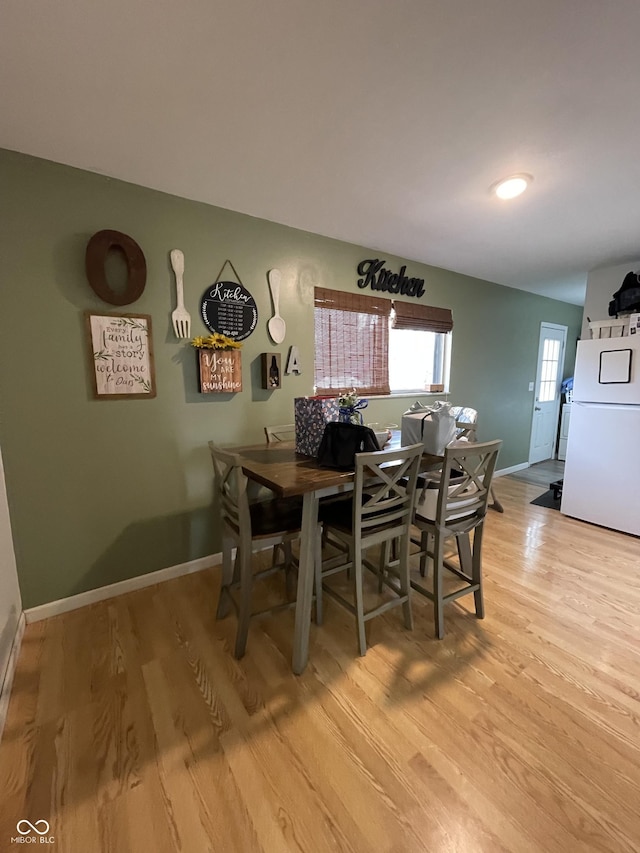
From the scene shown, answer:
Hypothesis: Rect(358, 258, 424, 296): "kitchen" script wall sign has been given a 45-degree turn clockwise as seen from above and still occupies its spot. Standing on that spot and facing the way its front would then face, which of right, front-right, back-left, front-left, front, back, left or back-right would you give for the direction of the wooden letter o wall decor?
front-right

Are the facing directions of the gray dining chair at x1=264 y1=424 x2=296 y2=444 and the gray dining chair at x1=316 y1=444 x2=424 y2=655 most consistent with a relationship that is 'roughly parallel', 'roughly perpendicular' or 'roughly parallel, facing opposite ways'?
roughly parallel, facing opposite ways

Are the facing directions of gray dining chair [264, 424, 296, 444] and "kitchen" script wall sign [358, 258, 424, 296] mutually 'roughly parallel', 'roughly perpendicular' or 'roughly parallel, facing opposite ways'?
roughly parallel

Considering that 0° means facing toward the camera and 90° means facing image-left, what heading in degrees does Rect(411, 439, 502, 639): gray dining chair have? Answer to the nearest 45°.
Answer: approximately 135°

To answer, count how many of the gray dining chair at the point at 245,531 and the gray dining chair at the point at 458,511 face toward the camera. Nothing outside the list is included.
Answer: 0

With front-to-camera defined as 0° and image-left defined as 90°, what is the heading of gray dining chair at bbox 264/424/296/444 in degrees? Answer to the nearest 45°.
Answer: approximately 315°

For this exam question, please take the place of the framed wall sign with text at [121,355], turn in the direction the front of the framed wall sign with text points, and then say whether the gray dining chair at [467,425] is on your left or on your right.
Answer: on your left

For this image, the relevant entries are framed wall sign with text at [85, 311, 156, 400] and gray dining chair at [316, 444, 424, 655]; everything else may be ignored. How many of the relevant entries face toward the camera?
1

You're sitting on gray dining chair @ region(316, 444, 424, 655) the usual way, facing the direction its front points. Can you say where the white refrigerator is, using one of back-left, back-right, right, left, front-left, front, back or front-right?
right

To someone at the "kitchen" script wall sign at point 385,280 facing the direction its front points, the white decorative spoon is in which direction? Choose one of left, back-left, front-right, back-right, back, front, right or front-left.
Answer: right

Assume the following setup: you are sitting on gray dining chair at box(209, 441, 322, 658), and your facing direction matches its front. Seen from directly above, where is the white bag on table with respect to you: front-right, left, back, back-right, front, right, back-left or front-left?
front-right

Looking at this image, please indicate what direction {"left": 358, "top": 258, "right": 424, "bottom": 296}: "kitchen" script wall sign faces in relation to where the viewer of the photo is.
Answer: facing the viewer and to the right of the viewer

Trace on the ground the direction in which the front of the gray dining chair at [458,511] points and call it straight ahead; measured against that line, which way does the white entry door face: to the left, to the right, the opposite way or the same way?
the opposite way

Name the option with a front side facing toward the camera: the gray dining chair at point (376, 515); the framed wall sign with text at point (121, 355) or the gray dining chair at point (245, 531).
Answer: the framed wall sign with text

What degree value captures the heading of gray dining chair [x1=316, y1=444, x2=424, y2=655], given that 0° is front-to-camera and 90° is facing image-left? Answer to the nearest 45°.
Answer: approximately 135°

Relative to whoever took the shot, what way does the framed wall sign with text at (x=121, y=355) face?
facing the viewer

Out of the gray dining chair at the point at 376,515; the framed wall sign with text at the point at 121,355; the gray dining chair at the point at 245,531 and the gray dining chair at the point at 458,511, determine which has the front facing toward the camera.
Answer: the framed wall sign with text

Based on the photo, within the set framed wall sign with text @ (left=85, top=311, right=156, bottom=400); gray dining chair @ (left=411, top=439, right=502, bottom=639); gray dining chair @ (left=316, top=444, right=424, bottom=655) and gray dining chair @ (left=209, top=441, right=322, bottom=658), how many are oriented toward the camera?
1
